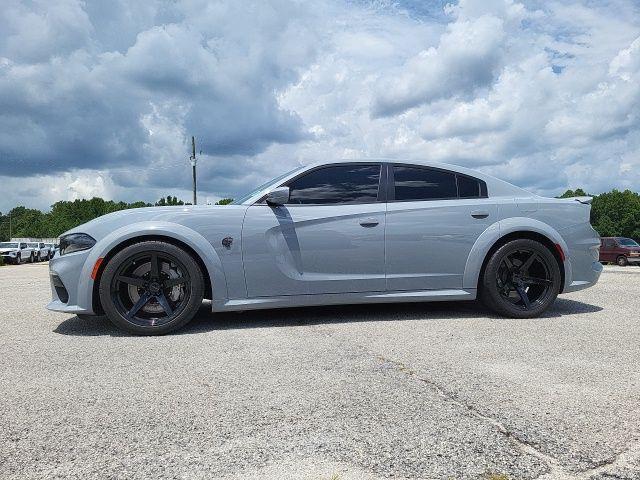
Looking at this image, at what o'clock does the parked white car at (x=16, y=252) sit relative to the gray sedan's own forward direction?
The parked white car is roughly at 2 o'clock from the gray sedan.

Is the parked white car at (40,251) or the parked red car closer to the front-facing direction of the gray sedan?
the parked white car

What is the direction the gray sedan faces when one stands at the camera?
facing to the left of the viewer

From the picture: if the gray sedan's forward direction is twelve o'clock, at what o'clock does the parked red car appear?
The parked red car is roughly at 4 o'clock from the gray sedan.

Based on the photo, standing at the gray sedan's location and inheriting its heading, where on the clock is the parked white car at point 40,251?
The parked white car is roughly at 2 o'clock from the gray sedan.

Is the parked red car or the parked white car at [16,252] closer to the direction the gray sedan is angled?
the parked white car
